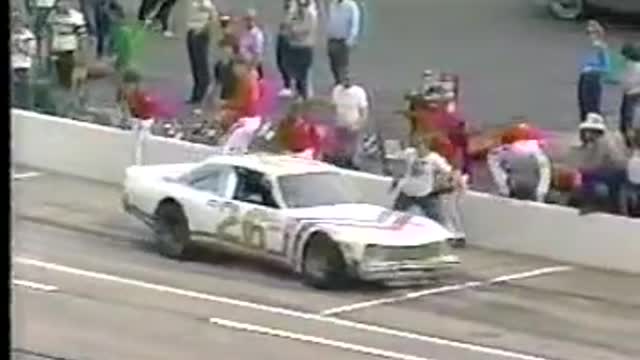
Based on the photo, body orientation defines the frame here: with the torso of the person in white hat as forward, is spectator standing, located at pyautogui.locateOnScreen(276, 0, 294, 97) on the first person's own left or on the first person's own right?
on the first person's own right

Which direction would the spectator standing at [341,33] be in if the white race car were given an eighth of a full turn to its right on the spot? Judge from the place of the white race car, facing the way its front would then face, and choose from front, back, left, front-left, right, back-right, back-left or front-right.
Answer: back

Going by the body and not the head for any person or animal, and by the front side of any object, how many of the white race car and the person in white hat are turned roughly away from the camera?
0

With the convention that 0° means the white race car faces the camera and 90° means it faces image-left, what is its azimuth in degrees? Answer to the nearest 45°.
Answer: approximately 315°

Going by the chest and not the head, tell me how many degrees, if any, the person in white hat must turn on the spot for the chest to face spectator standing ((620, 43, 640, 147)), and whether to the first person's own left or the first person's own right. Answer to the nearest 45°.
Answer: approximately 135° to the first person's own right

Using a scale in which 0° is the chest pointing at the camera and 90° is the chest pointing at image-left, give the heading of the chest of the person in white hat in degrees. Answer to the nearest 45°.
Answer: approximately 45°

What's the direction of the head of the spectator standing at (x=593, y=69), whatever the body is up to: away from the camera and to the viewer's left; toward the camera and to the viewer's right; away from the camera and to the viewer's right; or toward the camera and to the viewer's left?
toward the camera and to the viewer's left

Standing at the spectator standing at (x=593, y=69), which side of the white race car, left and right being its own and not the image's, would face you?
left

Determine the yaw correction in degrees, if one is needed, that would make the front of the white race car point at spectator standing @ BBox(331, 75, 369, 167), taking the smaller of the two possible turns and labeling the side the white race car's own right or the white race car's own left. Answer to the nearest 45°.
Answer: approximately 135° to the white race car's own left
